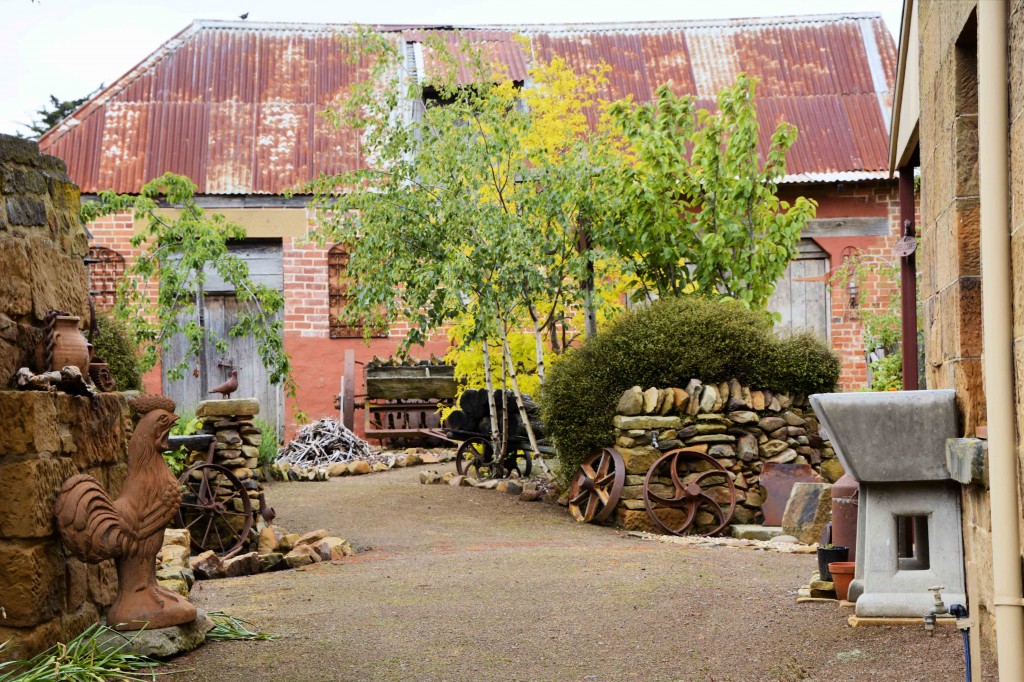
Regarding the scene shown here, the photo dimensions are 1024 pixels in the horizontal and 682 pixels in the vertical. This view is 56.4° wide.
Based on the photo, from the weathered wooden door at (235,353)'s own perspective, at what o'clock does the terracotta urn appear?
The terracotta urn is roughly at 12 o'clock from the weathered wooden door.

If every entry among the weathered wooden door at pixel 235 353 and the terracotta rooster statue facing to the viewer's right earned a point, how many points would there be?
1

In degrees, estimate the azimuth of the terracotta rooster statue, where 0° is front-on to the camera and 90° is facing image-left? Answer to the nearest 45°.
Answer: approximately 270°

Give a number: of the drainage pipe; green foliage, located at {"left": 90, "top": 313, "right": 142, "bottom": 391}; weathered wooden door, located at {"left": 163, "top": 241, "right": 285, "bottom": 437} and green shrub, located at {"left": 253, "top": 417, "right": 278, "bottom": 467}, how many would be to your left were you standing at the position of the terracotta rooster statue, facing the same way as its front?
3

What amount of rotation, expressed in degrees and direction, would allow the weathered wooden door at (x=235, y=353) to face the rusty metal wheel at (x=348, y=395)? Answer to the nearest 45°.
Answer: approximately 45° to its left

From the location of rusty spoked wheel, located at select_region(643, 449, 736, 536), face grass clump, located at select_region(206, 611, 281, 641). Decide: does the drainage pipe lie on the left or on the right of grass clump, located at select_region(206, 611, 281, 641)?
left

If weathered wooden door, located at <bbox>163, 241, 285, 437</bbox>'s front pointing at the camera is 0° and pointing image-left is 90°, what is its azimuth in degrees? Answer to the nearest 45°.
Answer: approximately 0°

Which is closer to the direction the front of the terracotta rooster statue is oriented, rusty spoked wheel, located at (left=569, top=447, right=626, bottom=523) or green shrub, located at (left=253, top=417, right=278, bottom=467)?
the rusty spoked wheel

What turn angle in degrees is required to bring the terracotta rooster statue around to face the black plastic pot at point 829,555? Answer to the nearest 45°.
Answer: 0° — it already faces it

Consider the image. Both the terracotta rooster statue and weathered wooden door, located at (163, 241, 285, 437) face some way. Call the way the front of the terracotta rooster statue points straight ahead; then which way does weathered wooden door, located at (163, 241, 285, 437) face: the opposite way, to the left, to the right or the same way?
to the right
